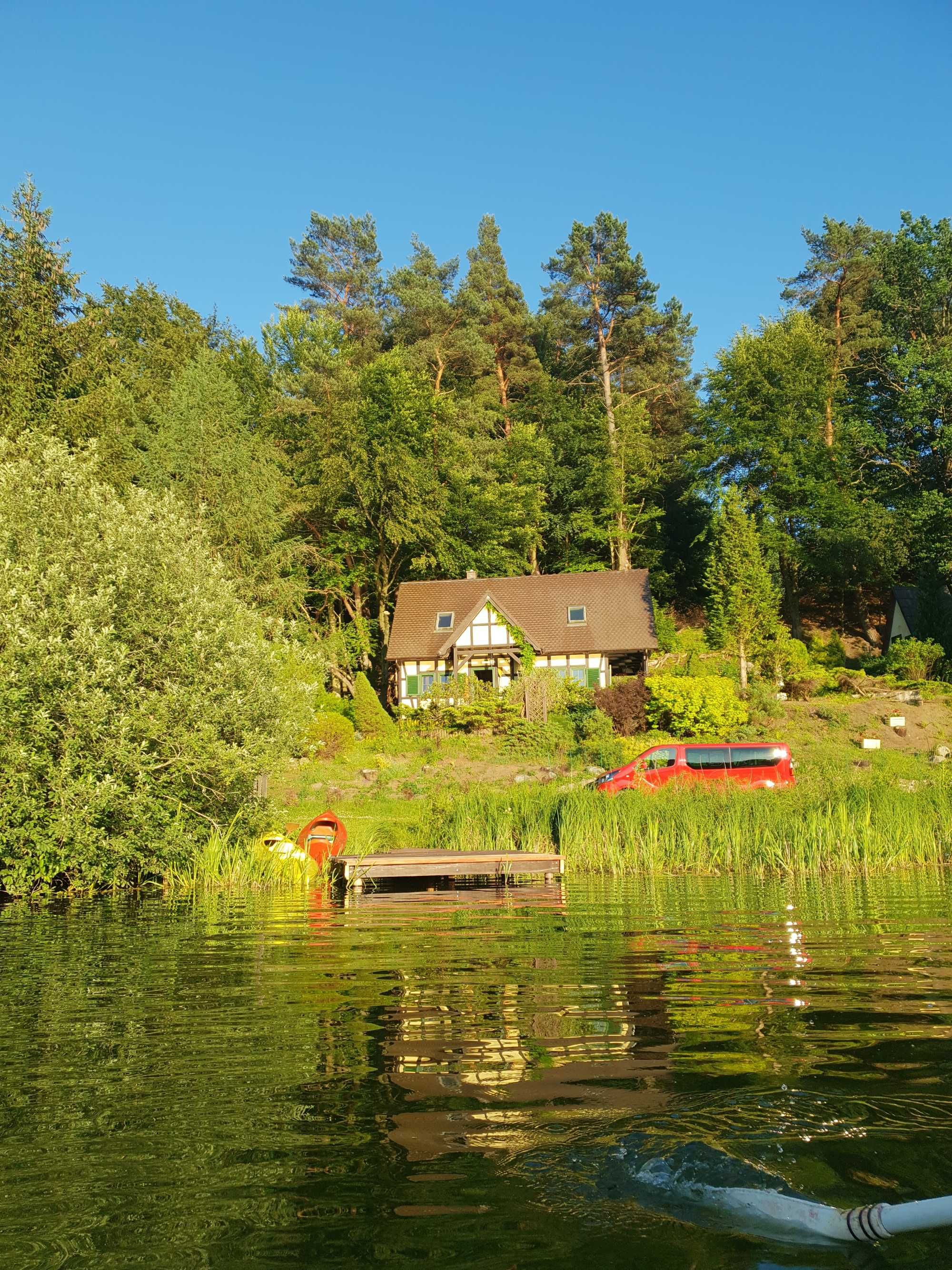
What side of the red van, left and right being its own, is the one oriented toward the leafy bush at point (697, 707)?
right

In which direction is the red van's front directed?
to the viewer's left

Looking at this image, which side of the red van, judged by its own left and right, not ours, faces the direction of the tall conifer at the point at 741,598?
right

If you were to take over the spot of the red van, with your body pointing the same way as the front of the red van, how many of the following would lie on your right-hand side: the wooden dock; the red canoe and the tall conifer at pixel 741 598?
1

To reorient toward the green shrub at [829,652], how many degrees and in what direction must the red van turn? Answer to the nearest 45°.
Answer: approximately 90° to its right

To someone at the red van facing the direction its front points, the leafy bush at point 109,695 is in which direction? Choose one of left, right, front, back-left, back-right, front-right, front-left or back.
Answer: front-left

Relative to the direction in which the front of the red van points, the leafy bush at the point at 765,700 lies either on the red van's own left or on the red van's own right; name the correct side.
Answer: on the red van's own right

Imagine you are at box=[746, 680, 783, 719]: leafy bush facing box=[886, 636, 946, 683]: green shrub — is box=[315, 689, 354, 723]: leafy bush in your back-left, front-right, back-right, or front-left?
back-left

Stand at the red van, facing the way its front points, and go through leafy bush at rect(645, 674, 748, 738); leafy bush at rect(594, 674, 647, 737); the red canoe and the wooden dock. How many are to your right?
2

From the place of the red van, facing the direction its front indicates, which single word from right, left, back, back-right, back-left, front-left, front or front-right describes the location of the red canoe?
front-left

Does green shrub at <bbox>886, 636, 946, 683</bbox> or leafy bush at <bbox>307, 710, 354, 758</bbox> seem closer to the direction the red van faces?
the leafy bush

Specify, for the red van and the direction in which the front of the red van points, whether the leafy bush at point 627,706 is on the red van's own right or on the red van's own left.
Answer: on the red van's own right
